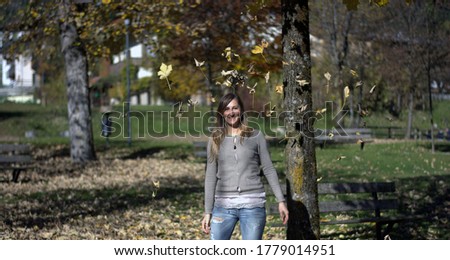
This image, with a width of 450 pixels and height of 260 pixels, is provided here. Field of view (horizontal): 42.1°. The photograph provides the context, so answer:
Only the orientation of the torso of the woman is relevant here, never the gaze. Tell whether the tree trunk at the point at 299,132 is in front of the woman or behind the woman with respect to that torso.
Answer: behind

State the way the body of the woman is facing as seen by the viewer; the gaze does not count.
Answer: toward the camera
